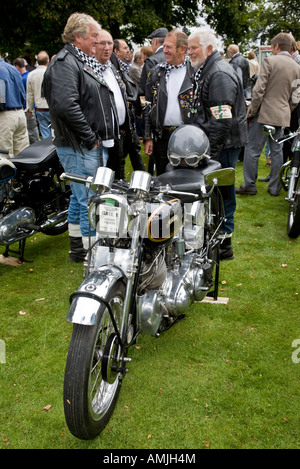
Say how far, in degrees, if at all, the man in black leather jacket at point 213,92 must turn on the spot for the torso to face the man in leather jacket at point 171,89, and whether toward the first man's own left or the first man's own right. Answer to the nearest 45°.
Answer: approximately 45° to the first man's own right

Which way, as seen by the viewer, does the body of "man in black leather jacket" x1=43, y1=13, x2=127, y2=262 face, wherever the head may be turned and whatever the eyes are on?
to the viewer's right

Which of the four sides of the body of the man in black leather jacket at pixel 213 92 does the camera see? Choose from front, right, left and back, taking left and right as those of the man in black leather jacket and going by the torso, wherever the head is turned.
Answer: left

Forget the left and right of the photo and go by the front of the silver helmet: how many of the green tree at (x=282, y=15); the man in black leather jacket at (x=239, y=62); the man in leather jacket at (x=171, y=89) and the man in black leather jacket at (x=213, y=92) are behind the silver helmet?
4

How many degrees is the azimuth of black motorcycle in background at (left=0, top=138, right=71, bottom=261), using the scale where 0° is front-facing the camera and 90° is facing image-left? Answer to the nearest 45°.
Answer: approximately 45°

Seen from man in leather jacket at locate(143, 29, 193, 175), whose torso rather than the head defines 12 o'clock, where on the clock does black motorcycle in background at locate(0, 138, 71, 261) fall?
The black motorcycle in background is roughly at 2 o'clock from the man in leather jacket.

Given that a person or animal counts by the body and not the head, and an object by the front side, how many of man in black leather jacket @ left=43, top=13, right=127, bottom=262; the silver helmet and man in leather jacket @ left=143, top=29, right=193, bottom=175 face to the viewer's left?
0

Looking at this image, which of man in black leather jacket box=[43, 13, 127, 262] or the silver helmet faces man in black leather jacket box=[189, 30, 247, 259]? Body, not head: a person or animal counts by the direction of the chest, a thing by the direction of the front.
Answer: man in black leather jacket box=[43, 13, 127, 262]

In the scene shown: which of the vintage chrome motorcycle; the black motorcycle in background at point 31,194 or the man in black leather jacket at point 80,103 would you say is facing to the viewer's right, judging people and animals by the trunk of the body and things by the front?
the man in black leather jacket

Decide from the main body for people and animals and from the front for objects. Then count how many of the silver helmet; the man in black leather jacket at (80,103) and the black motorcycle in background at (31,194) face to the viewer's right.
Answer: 1

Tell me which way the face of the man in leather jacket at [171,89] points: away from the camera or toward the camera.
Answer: toward the camera

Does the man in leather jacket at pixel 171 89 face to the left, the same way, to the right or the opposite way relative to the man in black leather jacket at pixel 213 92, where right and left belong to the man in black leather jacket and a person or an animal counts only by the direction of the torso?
to the left

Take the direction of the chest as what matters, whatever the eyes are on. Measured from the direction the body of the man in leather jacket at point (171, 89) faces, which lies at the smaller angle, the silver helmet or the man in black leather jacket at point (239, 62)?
the silver helmet

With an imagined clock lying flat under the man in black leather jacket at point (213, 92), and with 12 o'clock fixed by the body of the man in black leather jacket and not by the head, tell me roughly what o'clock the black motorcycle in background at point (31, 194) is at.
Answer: The black motorcycle in background is roughly at 12 o'clock from the man in black leather jacket.

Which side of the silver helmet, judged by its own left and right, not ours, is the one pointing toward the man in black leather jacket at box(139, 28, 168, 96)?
back

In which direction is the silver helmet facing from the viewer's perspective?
toward the camera

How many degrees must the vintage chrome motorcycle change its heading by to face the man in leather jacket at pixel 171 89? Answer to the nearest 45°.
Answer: approximately 135° to its right

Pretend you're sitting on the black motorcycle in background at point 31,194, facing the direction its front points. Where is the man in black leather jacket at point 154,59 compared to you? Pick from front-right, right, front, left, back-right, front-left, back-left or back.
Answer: back

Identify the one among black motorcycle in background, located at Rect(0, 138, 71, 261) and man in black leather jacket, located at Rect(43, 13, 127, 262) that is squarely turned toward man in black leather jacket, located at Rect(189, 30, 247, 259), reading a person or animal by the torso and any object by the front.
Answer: man in black leather jacket, located at Rect(43, 13, 127, 262)

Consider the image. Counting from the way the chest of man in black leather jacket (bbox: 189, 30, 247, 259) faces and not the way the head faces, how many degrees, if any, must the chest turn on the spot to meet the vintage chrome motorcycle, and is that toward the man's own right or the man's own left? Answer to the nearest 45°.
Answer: approximately 90° to the man's own left
